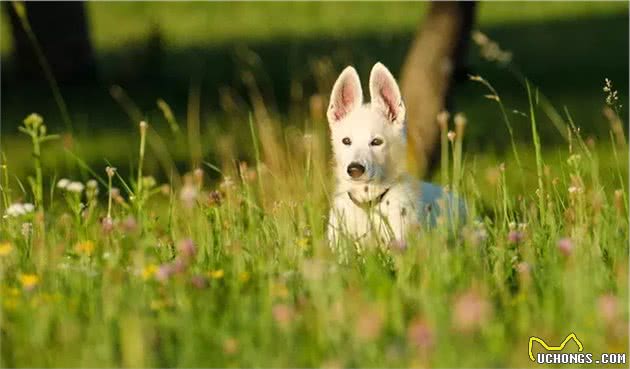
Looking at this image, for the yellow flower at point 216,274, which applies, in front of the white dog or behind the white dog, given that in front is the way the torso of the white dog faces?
in front

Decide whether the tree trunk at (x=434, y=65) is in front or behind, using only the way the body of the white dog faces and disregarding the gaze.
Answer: behind

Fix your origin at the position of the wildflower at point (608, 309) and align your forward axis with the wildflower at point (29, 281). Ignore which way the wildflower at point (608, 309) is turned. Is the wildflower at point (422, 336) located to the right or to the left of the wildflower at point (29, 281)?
left

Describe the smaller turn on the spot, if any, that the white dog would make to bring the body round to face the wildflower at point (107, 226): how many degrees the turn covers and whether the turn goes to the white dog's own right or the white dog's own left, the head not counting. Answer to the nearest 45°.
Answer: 0° — it already faces it

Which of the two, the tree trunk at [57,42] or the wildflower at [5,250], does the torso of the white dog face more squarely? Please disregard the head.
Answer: the wildflower

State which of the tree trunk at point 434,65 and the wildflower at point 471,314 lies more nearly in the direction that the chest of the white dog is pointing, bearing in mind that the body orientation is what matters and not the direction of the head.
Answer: the wildflower

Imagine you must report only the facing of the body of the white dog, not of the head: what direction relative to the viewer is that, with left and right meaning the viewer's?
facing the viewer and to the left of the viewer

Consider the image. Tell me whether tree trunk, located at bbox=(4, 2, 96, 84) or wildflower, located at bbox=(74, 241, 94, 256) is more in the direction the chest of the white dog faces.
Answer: the wildflower

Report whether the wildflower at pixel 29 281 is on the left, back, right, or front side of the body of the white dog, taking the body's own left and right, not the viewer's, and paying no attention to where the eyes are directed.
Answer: front

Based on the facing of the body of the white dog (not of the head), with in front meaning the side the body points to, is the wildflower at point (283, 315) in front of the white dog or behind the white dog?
in front
